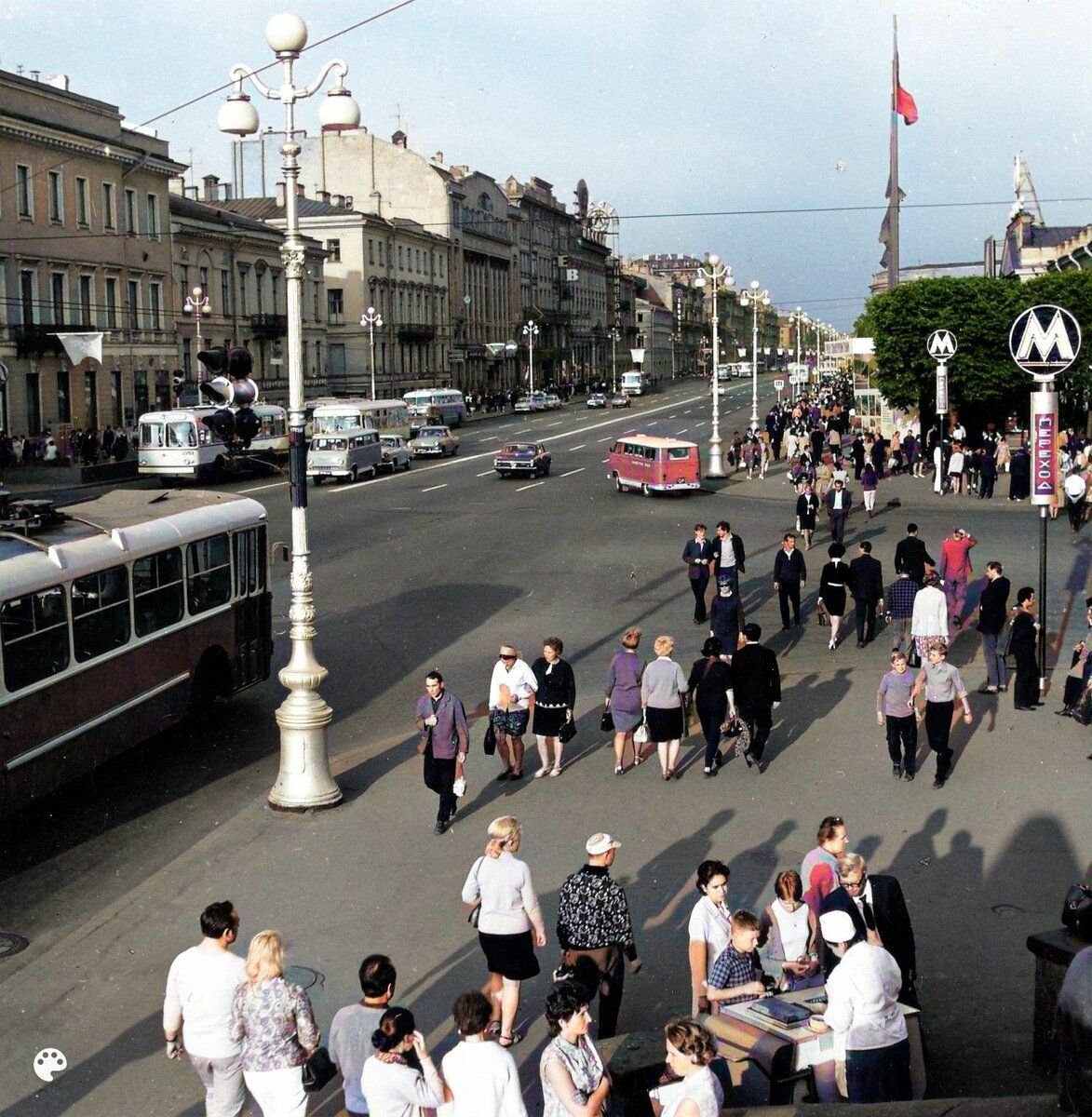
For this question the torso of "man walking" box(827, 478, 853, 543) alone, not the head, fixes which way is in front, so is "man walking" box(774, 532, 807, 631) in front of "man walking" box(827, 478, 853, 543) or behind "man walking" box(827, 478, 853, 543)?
in front

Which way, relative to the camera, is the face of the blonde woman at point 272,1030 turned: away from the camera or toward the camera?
away from the camera

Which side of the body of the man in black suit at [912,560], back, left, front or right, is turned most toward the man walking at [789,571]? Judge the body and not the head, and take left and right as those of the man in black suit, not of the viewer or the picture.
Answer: left

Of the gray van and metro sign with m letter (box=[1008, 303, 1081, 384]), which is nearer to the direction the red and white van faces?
the gray van

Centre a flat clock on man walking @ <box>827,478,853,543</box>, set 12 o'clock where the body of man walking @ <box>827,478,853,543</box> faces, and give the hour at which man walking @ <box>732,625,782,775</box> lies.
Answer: man walking @ <box>732,625,782,775</box> is roughly at 12 o'clock from man walking @ <box>827,478,853,543</box>.

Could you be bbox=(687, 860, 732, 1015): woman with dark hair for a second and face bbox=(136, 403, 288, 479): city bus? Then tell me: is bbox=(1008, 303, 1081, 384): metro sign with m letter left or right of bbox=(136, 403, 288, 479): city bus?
right

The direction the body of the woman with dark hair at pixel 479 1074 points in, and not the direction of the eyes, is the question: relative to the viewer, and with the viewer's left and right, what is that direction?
facing away from the viewer

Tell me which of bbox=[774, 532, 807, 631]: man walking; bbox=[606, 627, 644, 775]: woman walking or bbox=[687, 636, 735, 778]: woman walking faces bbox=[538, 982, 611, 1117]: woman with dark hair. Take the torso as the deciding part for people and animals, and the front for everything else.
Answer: the man walking

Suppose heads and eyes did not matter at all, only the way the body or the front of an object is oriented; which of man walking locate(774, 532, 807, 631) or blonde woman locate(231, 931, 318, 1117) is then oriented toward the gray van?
the blonde woman

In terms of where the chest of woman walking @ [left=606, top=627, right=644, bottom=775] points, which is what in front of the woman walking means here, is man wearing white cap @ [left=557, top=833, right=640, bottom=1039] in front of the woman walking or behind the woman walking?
behind

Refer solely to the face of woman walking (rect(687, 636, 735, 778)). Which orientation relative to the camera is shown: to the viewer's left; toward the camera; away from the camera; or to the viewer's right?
away from the camera
